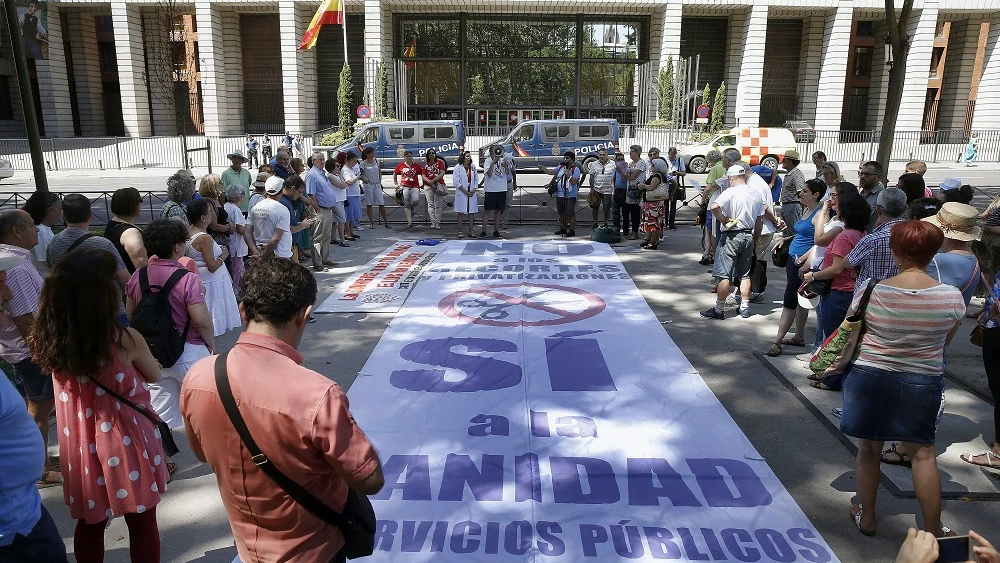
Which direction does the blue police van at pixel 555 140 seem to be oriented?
to the viewer's left

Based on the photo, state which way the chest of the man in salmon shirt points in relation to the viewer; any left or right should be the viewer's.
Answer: facing away from the viewer and to the right of the viewer

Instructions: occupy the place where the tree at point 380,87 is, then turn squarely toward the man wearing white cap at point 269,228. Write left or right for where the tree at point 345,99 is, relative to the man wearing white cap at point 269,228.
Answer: right

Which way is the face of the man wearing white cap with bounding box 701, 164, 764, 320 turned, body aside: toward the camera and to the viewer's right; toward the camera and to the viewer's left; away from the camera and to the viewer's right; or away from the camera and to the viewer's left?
away from the camera and to the viewer's left

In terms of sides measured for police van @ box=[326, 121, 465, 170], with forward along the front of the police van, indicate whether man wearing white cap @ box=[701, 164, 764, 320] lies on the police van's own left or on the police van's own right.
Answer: on the police van's own left

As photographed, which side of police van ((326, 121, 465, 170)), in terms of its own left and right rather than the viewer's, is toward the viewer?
left

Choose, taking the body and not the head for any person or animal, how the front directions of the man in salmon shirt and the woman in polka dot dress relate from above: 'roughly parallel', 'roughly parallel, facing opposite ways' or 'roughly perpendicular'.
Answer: roughly parallel

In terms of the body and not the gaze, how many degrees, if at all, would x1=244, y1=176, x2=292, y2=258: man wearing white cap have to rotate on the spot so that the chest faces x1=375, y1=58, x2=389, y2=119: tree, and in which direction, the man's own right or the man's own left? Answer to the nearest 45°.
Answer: approximately 45° to the man's own left

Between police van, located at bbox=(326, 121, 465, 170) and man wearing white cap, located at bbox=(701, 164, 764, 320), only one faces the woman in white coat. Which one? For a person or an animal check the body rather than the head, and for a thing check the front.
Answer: the man wearing white cap

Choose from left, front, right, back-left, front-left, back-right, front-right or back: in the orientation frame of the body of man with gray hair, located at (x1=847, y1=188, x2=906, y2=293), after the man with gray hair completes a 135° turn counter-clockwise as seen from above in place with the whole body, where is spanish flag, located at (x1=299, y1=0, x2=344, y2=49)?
back-right

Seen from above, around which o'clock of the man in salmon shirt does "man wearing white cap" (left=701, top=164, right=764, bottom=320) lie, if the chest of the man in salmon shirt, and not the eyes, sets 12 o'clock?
The man wearing white cap is roughly at 12 o'clock from the man in salmon shirt.

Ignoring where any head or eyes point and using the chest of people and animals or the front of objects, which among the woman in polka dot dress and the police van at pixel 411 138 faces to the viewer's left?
the police van

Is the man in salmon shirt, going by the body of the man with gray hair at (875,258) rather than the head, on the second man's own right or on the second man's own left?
on the second man's own left

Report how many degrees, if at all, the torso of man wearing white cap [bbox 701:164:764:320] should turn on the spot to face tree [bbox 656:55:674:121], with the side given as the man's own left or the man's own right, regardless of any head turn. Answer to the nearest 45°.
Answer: approximately 45° to the man's own right

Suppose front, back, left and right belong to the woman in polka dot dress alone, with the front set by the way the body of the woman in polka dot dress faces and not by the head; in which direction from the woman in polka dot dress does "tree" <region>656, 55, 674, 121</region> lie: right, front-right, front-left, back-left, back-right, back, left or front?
front

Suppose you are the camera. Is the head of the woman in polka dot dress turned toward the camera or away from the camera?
away from the camera

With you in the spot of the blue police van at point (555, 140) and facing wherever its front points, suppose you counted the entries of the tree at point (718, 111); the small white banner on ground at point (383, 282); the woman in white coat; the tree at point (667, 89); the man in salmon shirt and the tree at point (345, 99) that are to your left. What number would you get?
3

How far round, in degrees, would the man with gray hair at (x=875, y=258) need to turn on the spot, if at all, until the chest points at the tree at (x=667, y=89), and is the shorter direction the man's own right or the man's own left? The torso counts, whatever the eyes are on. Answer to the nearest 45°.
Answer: approximately 45° to the man's own right

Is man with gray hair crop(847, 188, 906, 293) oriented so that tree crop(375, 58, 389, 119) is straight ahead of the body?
yes
